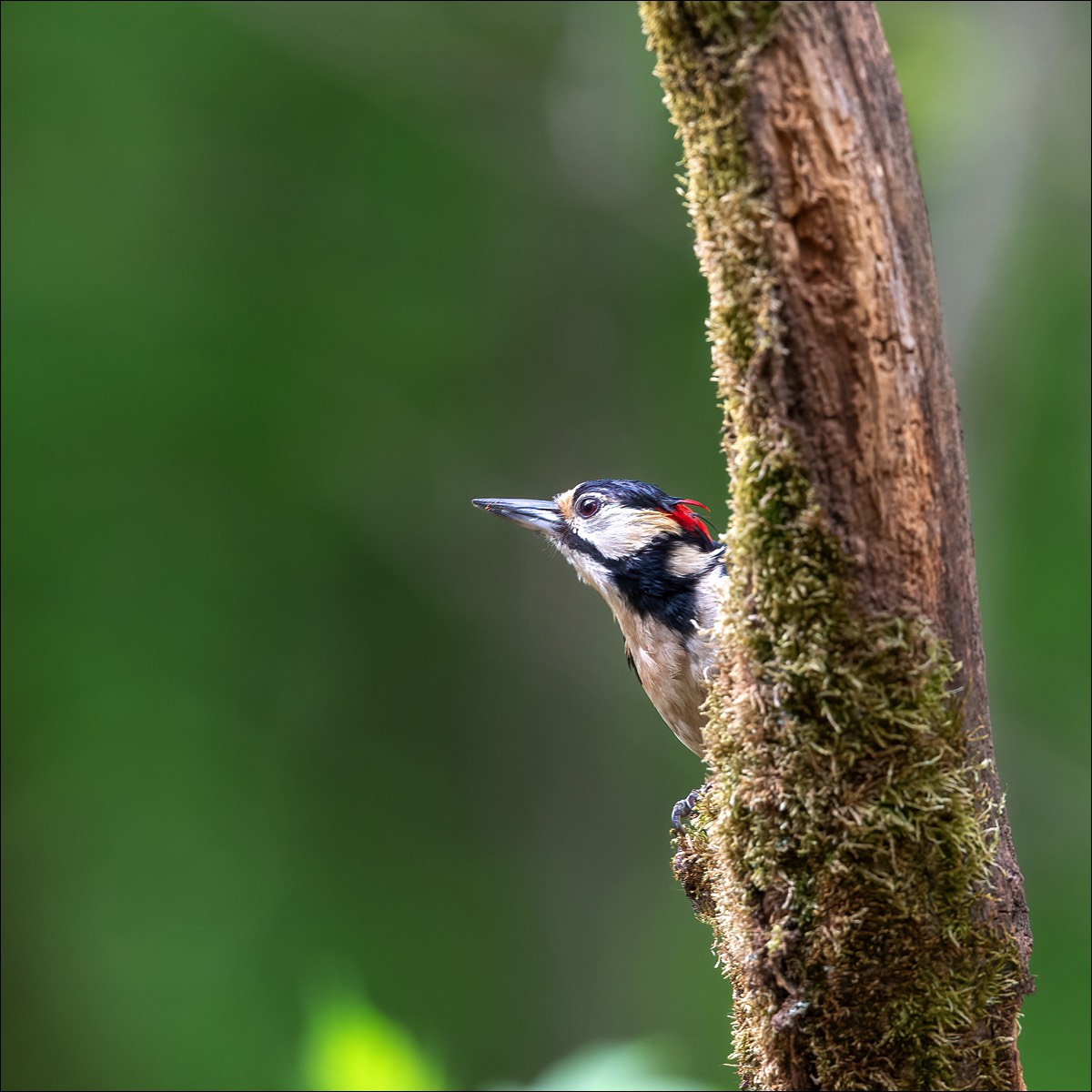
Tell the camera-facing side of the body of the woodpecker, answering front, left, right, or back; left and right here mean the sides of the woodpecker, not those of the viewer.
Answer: left
